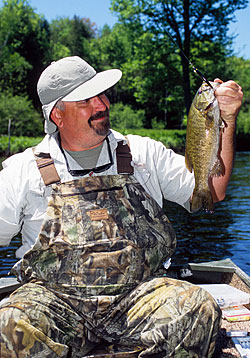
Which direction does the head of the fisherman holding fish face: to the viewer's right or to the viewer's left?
to the viewer's right

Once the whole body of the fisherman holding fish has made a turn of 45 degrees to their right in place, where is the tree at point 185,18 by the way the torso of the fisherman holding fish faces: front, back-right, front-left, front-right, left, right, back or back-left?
back-right

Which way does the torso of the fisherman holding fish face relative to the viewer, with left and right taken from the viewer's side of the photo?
facing the viewer
